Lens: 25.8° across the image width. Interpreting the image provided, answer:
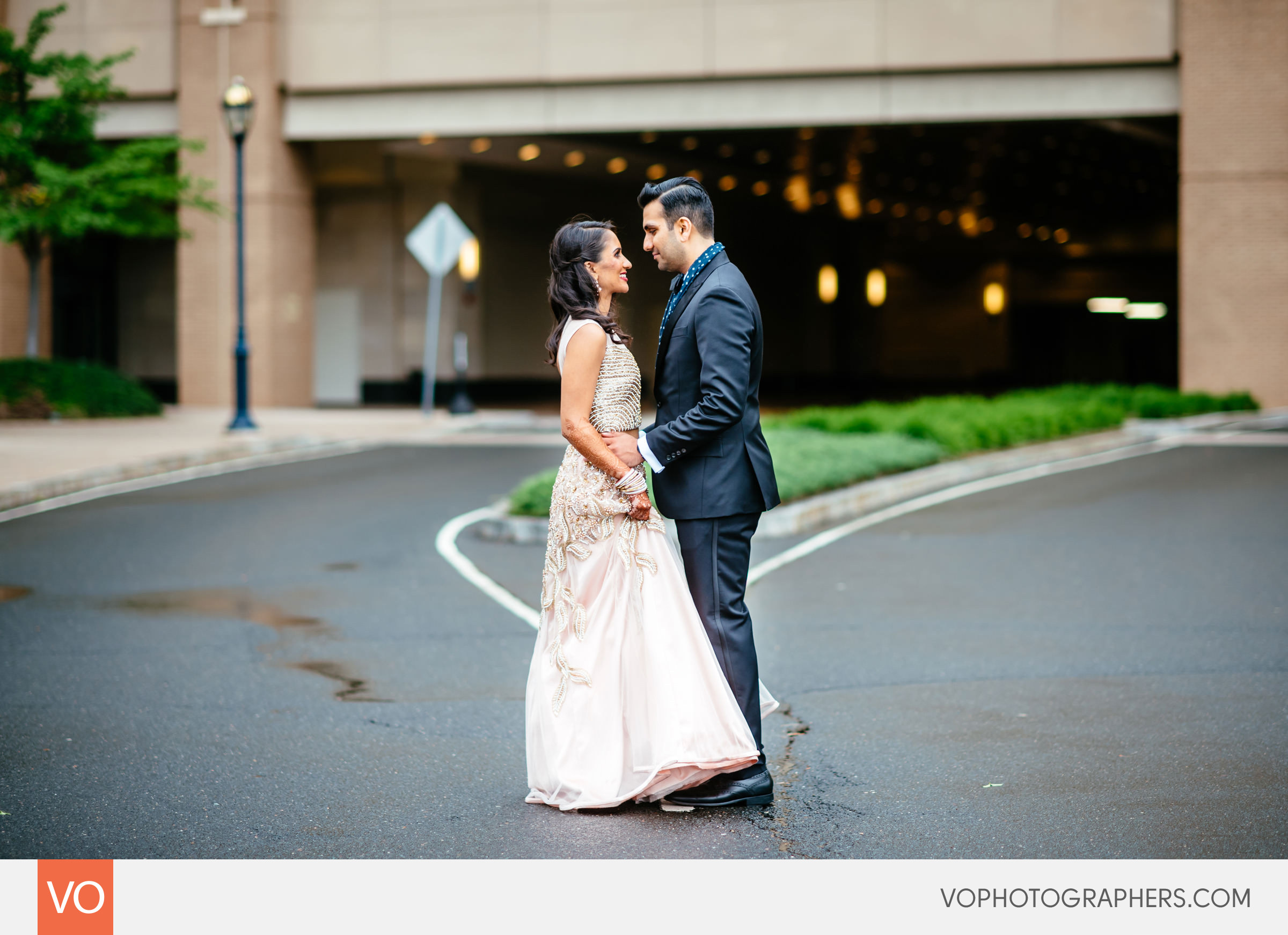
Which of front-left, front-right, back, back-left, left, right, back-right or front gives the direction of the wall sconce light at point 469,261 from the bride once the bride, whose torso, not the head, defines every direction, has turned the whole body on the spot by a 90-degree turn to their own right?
back

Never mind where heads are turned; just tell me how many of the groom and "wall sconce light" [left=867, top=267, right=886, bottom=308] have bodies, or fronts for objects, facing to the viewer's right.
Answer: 0

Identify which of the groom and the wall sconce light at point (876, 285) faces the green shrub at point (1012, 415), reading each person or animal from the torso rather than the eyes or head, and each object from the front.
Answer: the wall sconce light

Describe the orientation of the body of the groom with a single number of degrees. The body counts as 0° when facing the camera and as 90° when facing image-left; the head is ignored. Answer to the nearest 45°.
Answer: approximately 90°

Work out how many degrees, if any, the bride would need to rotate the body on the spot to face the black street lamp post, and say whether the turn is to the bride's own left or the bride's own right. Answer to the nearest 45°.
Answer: approximately 90° to the bride's own left

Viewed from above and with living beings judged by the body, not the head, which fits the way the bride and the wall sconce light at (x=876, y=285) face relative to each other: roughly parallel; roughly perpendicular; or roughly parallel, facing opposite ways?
roughly perpendicular

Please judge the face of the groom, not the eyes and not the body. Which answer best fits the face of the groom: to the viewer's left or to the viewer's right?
to the viewer's left

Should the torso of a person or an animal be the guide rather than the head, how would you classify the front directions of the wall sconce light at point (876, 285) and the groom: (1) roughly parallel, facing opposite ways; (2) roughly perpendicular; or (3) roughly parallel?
roughly perpendicular

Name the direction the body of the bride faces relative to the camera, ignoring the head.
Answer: to the viewer's right

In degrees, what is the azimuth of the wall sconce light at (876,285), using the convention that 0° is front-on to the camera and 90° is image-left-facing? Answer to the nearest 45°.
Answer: approximately 0°
